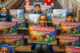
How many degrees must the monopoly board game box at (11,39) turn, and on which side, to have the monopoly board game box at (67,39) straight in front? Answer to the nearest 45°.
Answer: approximately 90° to its left

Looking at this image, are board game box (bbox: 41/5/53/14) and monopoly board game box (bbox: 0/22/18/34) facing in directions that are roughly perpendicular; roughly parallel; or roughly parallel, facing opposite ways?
roughly parallel

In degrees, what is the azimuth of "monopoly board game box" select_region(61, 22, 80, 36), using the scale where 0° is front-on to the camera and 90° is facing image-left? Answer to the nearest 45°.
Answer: approximately 0°

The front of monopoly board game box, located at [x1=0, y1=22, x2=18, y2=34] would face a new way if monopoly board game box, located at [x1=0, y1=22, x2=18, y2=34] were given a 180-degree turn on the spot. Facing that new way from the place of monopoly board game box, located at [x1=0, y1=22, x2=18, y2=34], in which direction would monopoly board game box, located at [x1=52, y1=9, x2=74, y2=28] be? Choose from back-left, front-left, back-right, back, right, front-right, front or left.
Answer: right

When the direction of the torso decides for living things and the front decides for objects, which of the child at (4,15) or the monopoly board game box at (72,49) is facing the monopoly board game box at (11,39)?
the child

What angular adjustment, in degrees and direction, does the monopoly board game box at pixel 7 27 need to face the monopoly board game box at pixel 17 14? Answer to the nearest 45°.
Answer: approximately 135° to its left

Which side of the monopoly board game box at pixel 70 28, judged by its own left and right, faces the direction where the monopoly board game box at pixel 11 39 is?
right

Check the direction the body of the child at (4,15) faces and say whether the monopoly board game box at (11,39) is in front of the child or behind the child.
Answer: in front

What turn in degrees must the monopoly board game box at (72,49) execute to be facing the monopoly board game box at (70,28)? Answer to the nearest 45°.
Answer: approximately 180°

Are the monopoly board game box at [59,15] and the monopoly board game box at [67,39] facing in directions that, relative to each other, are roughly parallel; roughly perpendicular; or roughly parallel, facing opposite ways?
roughly parallel

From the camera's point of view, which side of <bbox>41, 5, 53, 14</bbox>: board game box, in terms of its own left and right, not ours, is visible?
front

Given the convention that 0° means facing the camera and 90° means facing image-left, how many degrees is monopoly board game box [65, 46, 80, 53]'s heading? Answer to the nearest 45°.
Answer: approximately 0°

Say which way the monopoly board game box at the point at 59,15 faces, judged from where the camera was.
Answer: facing the viewer

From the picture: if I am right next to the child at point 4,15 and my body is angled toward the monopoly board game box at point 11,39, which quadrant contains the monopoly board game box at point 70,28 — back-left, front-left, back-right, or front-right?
front-left

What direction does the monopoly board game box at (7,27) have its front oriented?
toward the camera

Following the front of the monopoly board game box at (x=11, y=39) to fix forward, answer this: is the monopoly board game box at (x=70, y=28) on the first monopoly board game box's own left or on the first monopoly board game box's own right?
on the first monopoly board game box's own left

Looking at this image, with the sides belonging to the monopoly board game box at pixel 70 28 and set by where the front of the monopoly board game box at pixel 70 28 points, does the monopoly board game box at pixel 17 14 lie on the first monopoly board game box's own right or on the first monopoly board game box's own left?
on the first monopoly board game box's own right

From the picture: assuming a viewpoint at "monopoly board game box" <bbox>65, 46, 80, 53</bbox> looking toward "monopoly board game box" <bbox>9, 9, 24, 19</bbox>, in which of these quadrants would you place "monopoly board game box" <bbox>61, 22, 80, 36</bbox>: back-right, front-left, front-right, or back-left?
front-right
